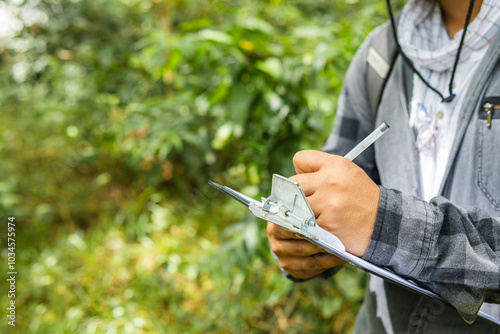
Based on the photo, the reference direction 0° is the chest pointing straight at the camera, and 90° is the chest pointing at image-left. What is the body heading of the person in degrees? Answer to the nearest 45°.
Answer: approximately 45°
